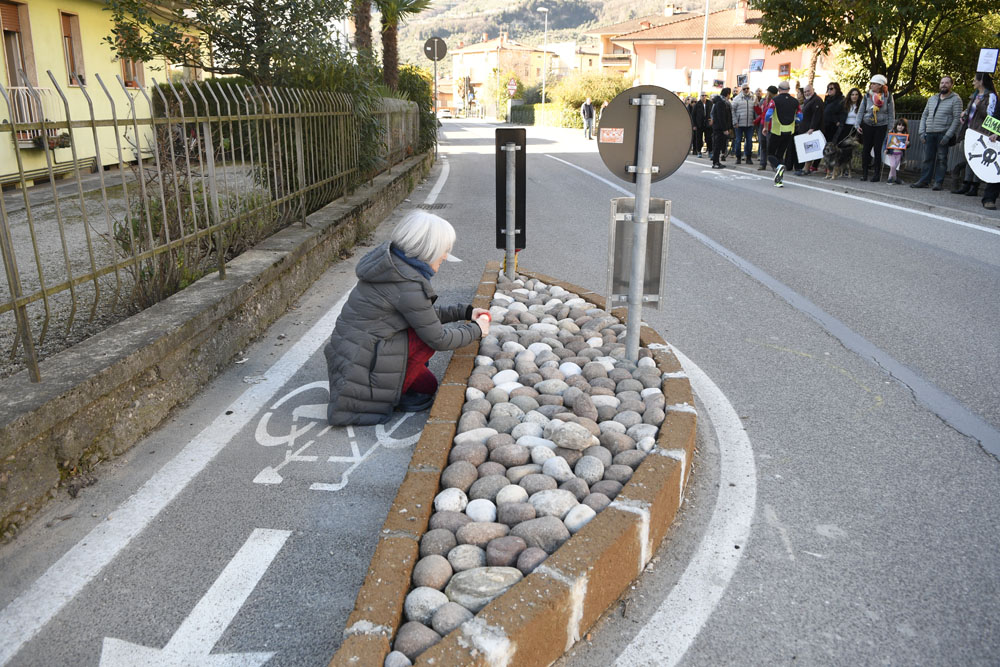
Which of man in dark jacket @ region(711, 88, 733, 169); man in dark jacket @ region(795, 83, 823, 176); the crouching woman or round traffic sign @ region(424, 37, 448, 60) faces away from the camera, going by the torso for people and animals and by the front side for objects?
the round traffic sign

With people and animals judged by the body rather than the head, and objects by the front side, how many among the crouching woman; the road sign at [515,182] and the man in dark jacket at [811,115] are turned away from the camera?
1

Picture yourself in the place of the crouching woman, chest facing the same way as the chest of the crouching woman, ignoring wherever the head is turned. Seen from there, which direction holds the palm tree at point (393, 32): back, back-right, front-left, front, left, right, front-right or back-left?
left

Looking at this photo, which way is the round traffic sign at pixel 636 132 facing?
away from the camera

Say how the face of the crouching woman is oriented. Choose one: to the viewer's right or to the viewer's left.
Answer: to the viewer's right

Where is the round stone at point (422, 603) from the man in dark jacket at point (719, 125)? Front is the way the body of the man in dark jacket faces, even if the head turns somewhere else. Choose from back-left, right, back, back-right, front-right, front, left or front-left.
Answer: right

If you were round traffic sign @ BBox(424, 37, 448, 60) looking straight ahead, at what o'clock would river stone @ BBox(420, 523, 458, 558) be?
The river stone is roughly at 6 o'clock from the round traffic sign.

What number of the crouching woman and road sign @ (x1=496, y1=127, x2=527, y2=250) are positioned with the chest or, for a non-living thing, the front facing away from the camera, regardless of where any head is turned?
1

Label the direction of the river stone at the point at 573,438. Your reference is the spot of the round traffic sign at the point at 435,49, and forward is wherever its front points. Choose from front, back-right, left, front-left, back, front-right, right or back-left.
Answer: back

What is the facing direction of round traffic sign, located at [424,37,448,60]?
away from the camera

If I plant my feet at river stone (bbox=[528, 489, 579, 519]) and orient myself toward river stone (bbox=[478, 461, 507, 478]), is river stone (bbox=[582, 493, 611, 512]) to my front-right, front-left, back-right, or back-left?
back-right

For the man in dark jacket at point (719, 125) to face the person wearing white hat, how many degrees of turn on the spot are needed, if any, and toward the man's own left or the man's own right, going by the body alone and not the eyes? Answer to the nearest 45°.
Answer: approximately 45° to the man's own right

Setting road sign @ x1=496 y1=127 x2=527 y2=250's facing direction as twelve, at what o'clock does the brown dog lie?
The brown dog is roughly at 1 o'clock from the road sign.

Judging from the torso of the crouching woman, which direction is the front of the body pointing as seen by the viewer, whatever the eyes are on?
to the viewer's right

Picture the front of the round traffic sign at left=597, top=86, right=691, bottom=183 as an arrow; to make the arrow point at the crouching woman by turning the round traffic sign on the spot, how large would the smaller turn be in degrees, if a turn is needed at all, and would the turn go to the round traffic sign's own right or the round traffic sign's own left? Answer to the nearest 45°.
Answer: approximately 135° to the round traffic sign's own left

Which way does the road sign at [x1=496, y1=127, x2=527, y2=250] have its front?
away from the camera
